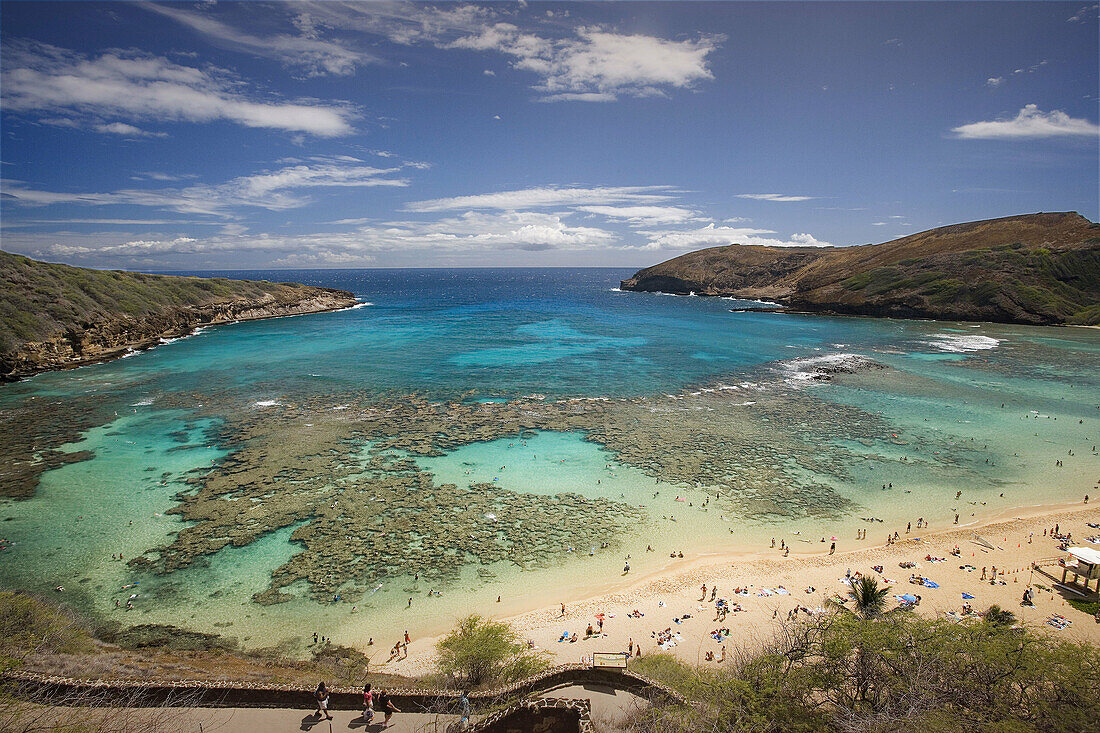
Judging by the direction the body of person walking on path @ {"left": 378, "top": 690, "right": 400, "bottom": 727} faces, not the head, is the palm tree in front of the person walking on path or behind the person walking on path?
in front
